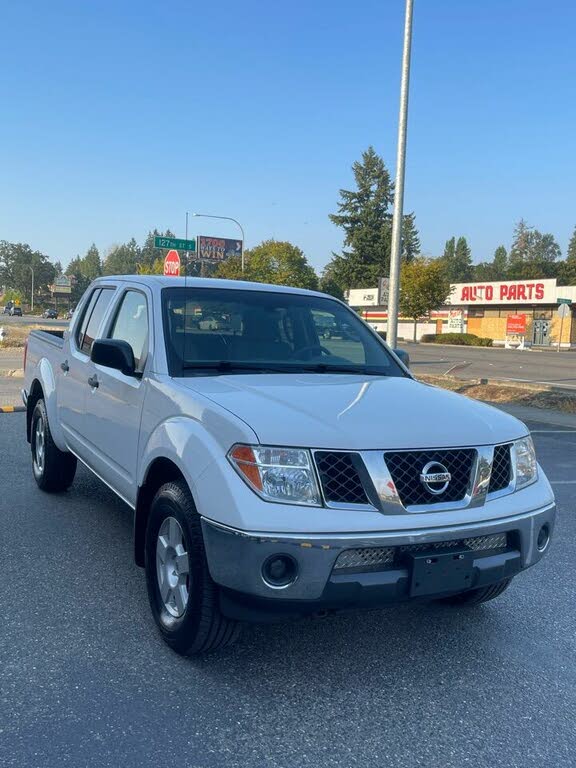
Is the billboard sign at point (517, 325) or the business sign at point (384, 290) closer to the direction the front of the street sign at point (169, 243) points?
the business sign

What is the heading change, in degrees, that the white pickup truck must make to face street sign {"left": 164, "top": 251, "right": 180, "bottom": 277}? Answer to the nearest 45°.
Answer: approximately 135° to its left

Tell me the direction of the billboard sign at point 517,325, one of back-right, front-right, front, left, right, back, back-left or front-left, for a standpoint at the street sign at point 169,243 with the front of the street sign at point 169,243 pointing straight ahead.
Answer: back-left

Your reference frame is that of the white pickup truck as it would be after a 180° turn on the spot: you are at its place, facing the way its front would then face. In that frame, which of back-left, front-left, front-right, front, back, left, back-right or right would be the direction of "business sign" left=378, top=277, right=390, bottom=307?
front-right

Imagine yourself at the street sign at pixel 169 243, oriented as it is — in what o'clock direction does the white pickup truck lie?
The white pickup truck is roughly at 12 o'clock from the street sign.

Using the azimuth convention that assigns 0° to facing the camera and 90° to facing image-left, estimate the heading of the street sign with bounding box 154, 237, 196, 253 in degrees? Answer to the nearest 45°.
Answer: approximately 0°

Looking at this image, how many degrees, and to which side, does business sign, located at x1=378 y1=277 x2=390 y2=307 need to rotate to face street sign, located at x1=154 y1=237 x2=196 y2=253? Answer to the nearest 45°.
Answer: approximately 90° to its right

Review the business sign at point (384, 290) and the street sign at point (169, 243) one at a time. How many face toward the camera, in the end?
2

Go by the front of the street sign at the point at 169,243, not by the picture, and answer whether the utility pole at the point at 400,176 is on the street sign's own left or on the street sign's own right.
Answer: on the street sign's own left

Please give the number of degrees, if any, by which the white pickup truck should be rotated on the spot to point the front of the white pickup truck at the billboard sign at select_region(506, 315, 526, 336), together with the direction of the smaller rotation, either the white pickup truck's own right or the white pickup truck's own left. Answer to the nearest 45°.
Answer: approximately 135° to the white pickup truck's own left
